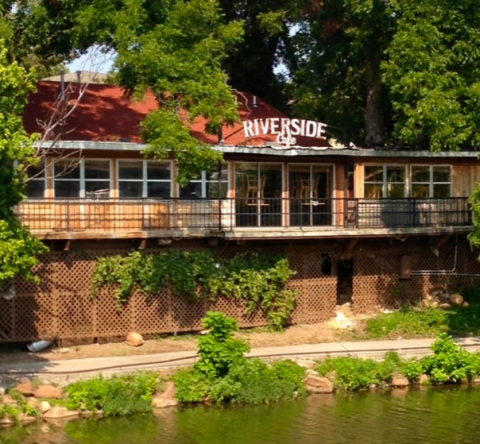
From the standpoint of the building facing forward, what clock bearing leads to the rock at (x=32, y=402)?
The rock is roughly at 1 o'clock from the building.

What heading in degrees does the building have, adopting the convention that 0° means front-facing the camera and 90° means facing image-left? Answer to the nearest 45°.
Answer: approximately 0°

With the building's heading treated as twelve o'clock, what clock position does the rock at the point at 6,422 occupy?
The rock is roughly at 1 o'clock from the building.

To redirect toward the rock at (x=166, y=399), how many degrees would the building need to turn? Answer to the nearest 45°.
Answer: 0° — it already faces it

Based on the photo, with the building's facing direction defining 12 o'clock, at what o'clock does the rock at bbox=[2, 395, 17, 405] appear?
The rock is roughly at 1 o'clock from the building.

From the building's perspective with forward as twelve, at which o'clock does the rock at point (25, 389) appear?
The rock is roughly at 1 o'clock from the building.

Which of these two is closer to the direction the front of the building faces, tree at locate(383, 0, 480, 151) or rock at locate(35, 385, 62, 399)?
the rock
